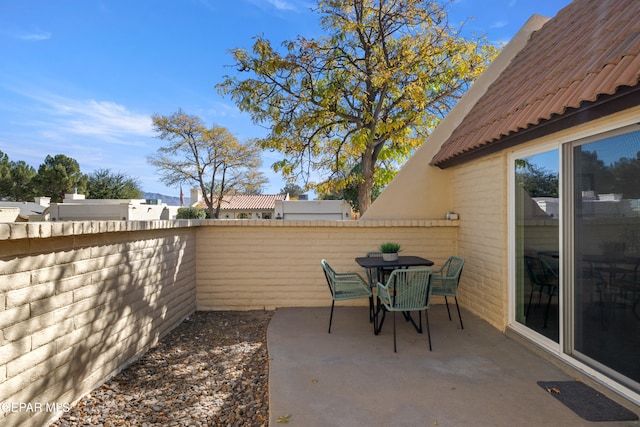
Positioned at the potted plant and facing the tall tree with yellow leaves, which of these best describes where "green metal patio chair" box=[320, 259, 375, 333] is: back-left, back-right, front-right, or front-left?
back-left

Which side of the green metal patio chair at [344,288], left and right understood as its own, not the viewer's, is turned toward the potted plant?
front

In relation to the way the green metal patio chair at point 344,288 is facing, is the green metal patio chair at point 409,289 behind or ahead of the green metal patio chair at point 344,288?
ahead

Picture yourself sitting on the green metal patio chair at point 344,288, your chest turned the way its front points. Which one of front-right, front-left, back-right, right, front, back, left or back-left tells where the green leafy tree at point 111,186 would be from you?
back-left

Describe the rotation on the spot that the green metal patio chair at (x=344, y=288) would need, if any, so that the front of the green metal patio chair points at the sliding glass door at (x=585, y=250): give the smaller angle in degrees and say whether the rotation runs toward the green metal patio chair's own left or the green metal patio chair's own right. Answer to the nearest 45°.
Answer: approximately 45° to the green metal patio chair's own right

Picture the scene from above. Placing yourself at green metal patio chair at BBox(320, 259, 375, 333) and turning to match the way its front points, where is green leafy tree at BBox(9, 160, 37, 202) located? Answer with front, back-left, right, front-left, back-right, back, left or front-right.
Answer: back-left

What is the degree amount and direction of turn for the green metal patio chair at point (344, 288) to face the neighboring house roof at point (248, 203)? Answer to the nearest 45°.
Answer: approximately 90° to its left

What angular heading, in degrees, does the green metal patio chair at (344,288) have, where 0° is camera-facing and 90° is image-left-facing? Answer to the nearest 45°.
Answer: approximately 270°

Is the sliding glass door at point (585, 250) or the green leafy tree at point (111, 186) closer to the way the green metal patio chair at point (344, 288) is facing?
the sliding glass door

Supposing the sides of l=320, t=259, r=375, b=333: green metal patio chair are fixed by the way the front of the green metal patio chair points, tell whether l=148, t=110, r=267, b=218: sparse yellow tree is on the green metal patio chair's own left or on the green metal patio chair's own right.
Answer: on the green metal patio chair's own left
